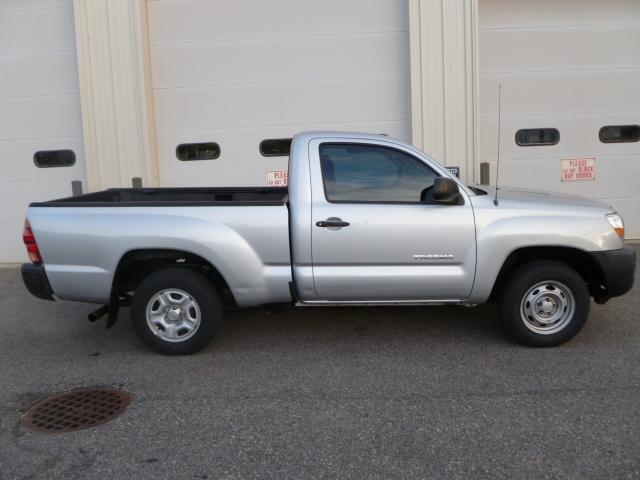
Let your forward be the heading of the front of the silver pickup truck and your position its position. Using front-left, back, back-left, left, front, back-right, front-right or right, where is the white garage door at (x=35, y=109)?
back-left

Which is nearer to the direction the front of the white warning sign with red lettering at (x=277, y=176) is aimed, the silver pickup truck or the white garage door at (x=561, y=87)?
the silver pickup truck

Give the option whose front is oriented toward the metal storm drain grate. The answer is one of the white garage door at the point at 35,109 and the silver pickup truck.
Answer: the white garage door

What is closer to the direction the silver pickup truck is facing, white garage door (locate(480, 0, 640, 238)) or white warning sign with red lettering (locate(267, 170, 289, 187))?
the white garage door

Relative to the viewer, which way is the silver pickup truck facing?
to the viewer's right

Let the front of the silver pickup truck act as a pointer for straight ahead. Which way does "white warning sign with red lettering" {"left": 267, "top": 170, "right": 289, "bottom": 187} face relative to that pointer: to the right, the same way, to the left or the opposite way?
to the right

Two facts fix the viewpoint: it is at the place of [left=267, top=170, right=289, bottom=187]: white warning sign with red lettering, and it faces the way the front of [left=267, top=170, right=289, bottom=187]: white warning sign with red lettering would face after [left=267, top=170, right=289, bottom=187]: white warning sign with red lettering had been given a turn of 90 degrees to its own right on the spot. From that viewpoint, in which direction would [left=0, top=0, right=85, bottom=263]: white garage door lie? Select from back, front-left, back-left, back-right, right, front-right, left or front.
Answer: front

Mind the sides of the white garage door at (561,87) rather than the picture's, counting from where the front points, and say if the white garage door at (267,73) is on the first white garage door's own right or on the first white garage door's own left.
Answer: on the first white garage door's own right

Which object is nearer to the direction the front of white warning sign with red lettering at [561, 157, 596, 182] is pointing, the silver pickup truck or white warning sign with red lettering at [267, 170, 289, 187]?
the silver pickup truck

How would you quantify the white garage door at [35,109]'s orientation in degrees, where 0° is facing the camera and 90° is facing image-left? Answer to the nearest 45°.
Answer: approximately 0°
